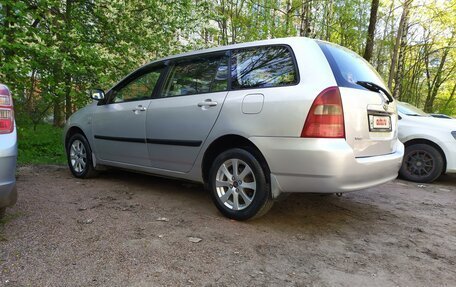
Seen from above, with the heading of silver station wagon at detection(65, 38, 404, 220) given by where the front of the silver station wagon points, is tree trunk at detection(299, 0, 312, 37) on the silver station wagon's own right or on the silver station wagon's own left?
on the silver station wagon's own right

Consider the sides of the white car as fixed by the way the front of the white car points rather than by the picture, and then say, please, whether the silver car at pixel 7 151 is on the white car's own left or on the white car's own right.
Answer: on the white car's own right

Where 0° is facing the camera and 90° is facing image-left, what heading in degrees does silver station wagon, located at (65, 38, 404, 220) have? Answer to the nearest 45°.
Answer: approximately 135°

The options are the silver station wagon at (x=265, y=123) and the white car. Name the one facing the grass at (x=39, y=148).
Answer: the silver station wagon

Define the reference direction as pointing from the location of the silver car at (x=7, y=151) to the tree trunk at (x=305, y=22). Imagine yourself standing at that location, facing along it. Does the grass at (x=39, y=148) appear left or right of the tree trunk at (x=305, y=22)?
left

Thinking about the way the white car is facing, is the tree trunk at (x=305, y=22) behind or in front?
behind

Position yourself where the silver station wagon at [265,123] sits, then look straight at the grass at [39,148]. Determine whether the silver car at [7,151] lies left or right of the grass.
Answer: left

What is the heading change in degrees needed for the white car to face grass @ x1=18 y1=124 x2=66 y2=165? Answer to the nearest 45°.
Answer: approximately 135° to its right

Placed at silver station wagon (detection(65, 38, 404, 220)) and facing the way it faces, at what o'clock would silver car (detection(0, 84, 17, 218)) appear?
silver car (detection(0, 84, 17, 218)) is roughly at 10 o'clock from silver station wagon (detection(65, 38, 404, 220)).
